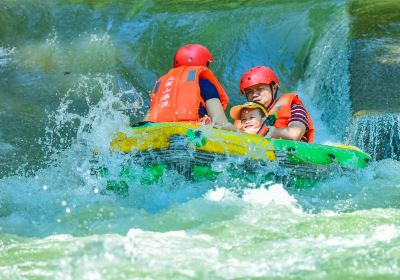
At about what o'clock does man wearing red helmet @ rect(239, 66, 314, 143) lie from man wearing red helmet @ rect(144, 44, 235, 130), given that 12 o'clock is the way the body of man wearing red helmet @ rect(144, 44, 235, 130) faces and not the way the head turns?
man wearing red helmet @ rect(239, 66, 314, 143) is roughly at 1 o'clock from man wearing red helmet @ rect(144, 44, 235, 130).

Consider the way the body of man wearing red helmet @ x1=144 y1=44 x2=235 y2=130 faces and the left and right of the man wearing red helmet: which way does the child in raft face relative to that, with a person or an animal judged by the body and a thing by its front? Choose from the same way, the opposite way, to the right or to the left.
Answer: the opposite way

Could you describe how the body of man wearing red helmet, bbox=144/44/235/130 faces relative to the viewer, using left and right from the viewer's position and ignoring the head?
facing away from the viewer and to the right of the viewer

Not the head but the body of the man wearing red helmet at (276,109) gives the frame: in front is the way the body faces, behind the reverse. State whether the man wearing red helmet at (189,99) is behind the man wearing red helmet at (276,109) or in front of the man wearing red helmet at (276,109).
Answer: in front

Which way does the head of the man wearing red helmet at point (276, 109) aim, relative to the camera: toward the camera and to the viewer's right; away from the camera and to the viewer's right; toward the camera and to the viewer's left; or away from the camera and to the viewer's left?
toward the camera and to the viewer's left

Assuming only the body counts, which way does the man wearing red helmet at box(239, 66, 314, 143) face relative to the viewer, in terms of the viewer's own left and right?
facing the viewer and to the left of the viewer

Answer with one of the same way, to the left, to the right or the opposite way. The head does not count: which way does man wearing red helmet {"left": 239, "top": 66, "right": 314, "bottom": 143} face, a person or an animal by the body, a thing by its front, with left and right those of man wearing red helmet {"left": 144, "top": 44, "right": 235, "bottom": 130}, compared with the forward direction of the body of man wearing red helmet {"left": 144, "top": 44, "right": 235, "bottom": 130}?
the opposite way
